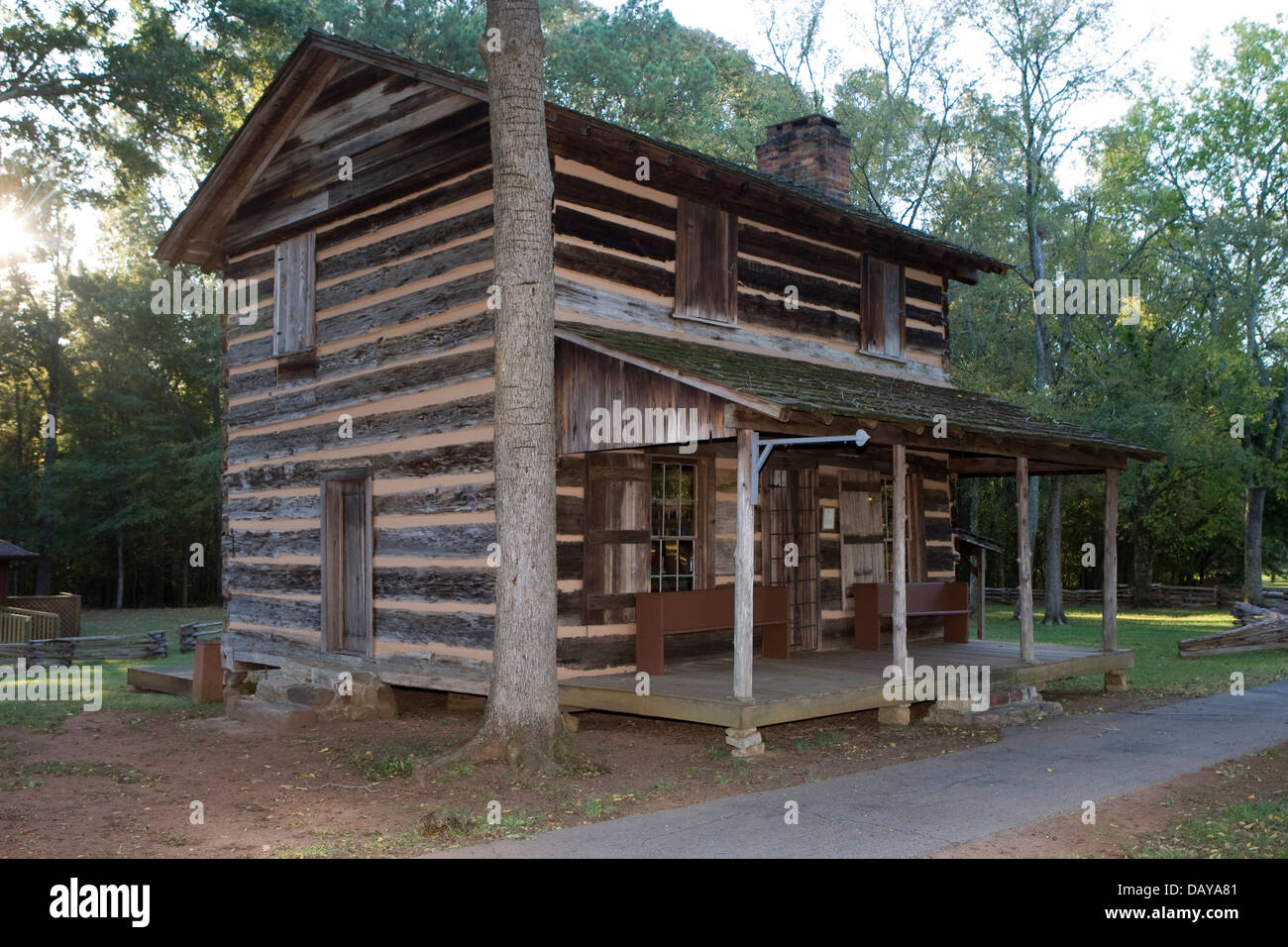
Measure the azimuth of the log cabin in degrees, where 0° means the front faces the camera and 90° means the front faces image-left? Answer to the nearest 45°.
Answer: approximately 315°

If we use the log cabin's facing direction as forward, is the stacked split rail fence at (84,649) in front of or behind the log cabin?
behind

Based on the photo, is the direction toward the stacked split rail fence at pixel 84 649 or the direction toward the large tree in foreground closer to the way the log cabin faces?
the large tree in foreground

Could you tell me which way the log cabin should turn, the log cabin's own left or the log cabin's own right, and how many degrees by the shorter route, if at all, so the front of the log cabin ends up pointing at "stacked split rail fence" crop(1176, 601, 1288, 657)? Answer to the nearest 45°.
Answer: approximately 90° to the log cabin's own left

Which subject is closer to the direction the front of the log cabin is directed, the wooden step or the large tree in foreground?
the large tree in foreground

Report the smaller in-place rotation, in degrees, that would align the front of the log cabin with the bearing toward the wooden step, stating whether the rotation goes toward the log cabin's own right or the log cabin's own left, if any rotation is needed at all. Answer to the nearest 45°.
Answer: approximately 180°
